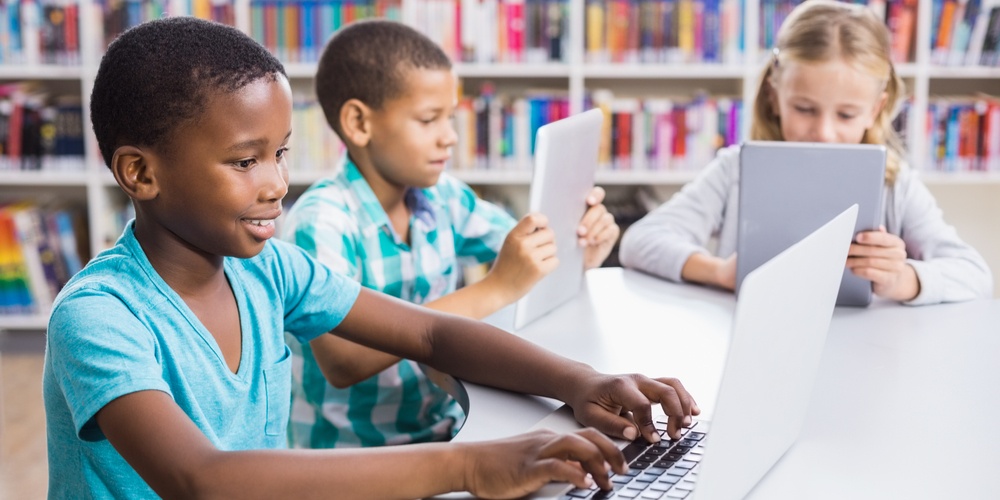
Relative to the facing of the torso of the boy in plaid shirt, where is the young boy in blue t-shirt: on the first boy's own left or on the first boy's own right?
on the first boy's own right

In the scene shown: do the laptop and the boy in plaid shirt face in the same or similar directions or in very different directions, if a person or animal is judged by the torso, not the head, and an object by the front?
very different directions

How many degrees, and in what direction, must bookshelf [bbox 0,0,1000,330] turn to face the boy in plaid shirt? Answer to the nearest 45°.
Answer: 0° — it already faces them

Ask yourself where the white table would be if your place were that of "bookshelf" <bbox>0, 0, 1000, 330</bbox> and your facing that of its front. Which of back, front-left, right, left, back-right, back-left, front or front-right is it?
front

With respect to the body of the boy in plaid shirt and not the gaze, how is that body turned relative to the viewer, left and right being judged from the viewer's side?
facing the viewer and to the right of the viewer

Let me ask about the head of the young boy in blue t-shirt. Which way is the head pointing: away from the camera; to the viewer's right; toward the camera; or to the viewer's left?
to the viewer's right

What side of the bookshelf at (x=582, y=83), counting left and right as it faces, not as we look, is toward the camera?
front

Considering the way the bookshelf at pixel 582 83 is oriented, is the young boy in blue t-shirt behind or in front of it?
in front

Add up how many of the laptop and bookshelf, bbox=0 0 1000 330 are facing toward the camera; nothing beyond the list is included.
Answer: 1
